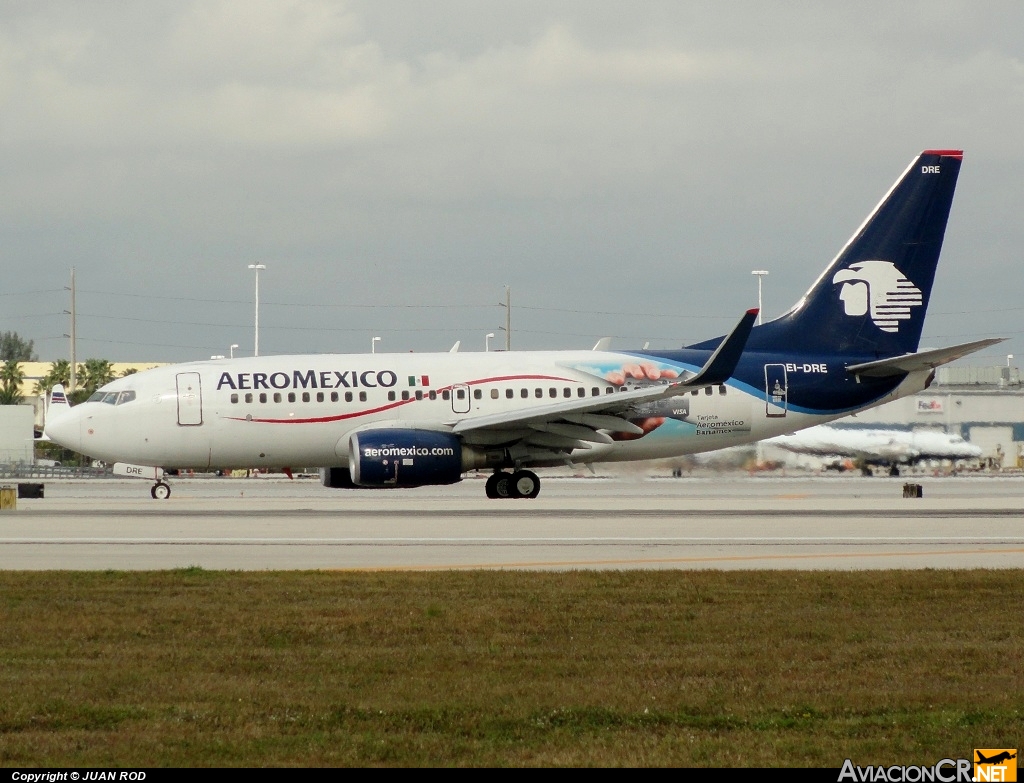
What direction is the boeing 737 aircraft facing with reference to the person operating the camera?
facing to the left of the viewer
